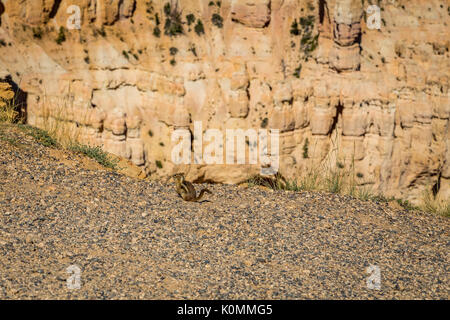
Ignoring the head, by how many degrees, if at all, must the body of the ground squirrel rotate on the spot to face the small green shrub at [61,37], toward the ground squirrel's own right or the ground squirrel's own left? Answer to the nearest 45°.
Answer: approximately 90° to the ground squirrel's own right

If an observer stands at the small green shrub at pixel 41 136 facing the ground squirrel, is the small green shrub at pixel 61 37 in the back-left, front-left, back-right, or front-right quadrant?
back-left

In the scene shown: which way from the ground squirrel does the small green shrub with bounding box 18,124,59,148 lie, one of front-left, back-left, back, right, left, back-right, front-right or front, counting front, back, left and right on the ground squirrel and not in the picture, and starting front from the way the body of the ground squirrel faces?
front-right

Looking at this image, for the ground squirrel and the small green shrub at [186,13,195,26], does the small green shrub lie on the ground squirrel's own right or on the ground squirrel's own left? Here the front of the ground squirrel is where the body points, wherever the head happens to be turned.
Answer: on the ground squirrel's own right

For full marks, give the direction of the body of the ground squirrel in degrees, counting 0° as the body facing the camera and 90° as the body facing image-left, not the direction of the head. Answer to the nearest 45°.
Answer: approximately 90°

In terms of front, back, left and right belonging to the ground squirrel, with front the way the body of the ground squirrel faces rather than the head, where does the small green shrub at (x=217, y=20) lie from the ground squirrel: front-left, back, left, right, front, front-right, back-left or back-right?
right

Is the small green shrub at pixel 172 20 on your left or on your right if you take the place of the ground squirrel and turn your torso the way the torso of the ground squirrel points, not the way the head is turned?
on your right

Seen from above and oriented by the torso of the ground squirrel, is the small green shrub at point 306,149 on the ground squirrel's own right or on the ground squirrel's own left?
on the ground squirrel's own right

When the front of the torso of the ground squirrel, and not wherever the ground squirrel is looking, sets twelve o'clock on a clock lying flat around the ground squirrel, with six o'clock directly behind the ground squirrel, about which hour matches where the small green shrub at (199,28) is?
The small green shrub is roughly at 3 o'clock from the ground squirrel.
